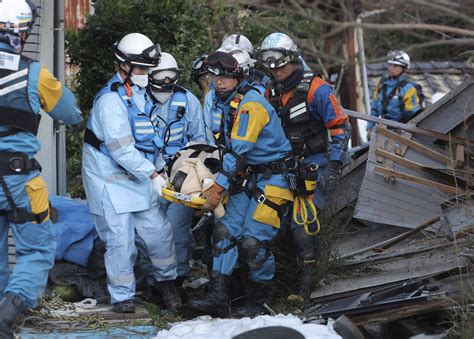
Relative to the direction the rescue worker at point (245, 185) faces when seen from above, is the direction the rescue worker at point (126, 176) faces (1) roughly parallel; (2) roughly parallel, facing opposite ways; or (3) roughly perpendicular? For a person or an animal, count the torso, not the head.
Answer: roughly perpendicular

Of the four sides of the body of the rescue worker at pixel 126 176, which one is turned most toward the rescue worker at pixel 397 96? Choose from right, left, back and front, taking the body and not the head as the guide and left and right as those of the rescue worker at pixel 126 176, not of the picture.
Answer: left

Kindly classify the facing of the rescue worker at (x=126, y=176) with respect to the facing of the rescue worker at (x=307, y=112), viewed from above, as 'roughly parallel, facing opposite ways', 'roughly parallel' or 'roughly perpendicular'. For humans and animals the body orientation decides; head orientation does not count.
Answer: roughly perpendicular

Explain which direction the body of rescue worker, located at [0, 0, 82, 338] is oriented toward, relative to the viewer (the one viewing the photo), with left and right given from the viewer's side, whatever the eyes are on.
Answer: facing away from the viewer and to the right of the viewer

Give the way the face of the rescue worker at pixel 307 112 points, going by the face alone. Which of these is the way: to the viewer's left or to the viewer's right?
to the viewer's left

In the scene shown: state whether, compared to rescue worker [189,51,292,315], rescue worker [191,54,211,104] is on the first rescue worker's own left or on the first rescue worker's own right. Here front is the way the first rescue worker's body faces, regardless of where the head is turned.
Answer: on the first rescue worker's own right

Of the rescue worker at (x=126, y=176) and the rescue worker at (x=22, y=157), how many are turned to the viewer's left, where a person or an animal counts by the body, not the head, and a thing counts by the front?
0

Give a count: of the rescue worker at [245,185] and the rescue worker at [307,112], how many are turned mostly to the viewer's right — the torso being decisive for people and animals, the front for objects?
0

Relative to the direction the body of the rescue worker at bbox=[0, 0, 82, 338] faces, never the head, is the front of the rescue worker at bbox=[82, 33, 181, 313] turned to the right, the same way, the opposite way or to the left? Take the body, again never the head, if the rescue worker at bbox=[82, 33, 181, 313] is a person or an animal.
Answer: to the right

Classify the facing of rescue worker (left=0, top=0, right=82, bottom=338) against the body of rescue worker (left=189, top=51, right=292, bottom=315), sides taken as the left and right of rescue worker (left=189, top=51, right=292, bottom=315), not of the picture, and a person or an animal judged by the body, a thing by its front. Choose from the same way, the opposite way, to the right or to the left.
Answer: the opposite way
